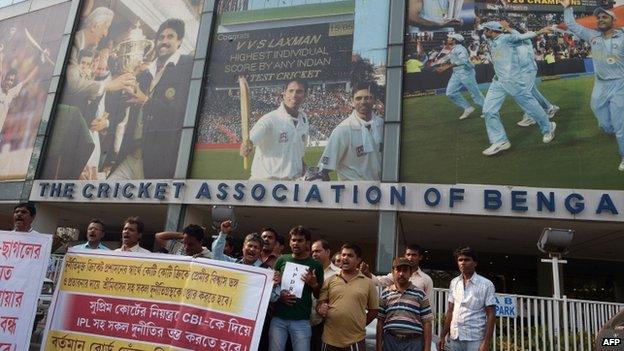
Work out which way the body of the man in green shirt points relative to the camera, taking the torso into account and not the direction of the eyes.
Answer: toward the camera

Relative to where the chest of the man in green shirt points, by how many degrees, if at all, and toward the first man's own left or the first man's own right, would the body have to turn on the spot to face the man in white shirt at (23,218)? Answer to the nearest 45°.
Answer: approximately 90° to the first man's own right

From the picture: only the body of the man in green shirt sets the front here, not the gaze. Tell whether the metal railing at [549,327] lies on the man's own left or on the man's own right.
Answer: on the man's own left

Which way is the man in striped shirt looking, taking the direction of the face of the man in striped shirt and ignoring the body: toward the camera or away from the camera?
toward the camera

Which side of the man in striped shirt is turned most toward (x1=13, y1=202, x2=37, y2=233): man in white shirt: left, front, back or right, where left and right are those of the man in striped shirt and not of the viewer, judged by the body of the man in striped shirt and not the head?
right

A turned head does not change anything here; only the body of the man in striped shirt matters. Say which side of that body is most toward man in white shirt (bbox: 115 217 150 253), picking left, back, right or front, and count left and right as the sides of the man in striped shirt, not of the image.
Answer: right

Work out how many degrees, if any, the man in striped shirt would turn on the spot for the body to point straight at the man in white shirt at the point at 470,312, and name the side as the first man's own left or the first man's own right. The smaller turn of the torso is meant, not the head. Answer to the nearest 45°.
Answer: approximately 135° to the first man's own left

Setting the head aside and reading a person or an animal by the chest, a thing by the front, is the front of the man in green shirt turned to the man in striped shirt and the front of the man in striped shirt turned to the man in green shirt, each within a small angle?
no

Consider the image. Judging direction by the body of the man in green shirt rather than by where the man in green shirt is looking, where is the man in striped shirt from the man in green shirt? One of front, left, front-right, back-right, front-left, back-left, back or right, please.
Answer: left

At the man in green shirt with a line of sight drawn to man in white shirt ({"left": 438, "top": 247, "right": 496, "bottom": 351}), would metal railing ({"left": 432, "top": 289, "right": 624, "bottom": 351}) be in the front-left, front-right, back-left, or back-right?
front-left

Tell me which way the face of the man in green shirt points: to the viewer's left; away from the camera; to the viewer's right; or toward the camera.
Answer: toward the camera

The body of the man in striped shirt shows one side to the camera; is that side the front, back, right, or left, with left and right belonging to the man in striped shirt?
front

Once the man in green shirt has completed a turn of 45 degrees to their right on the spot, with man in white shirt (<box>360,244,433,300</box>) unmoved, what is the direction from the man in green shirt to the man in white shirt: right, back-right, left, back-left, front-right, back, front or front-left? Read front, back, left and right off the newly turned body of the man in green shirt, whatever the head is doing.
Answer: back

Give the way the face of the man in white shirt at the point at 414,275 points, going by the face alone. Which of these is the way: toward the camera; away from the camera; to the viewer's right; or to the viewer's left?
toward the camera

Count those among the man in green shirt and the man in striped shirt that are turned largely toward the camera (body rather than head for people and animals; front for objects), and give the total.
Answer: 2

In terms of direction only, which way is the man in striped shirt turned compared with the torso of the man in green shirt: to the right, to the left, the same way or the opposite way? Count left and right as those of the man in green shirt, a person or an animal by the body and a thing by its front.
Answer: the same way
